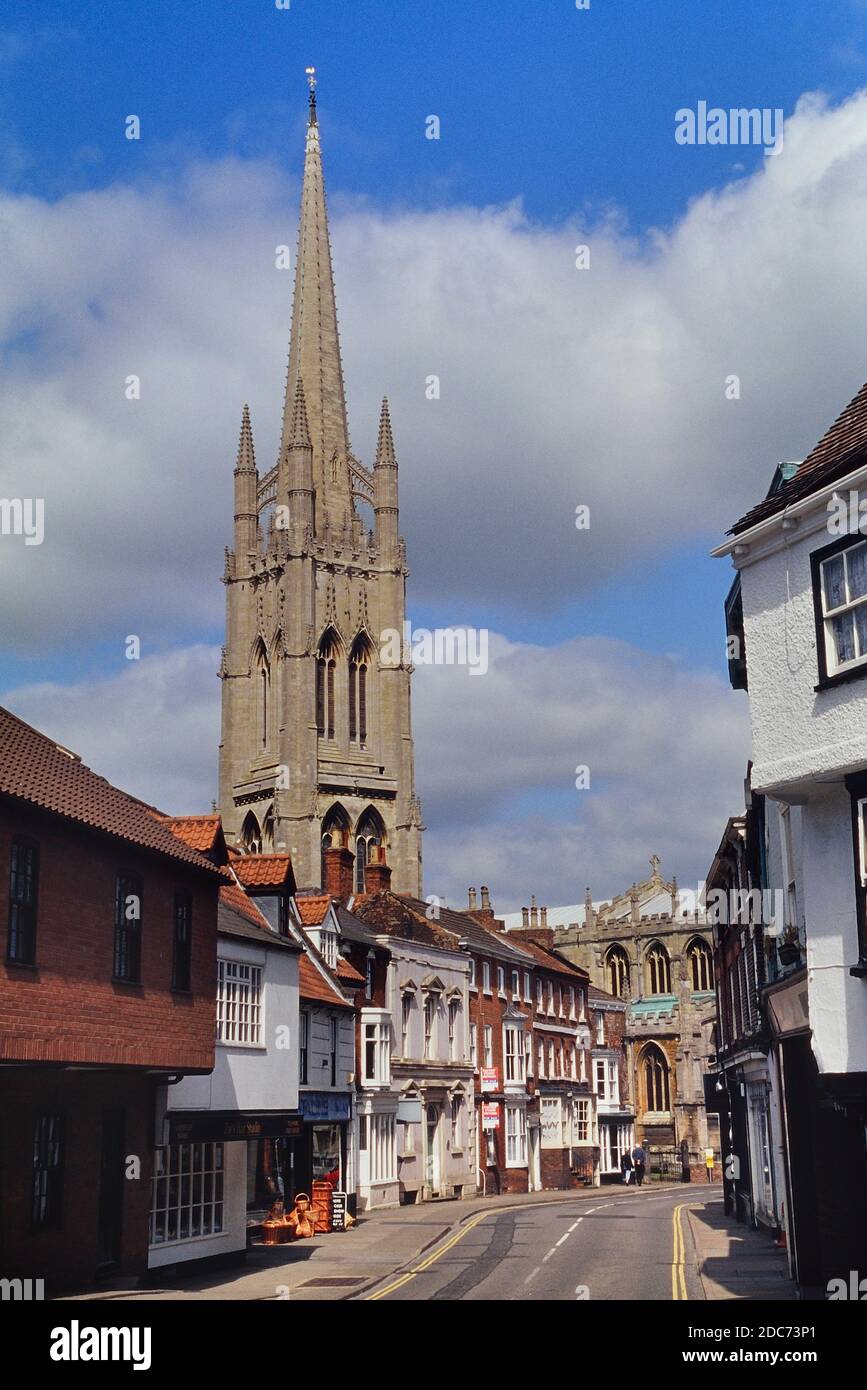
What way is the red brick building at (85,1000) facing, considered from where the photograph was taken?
facing the viewer and to the right of the viewer
